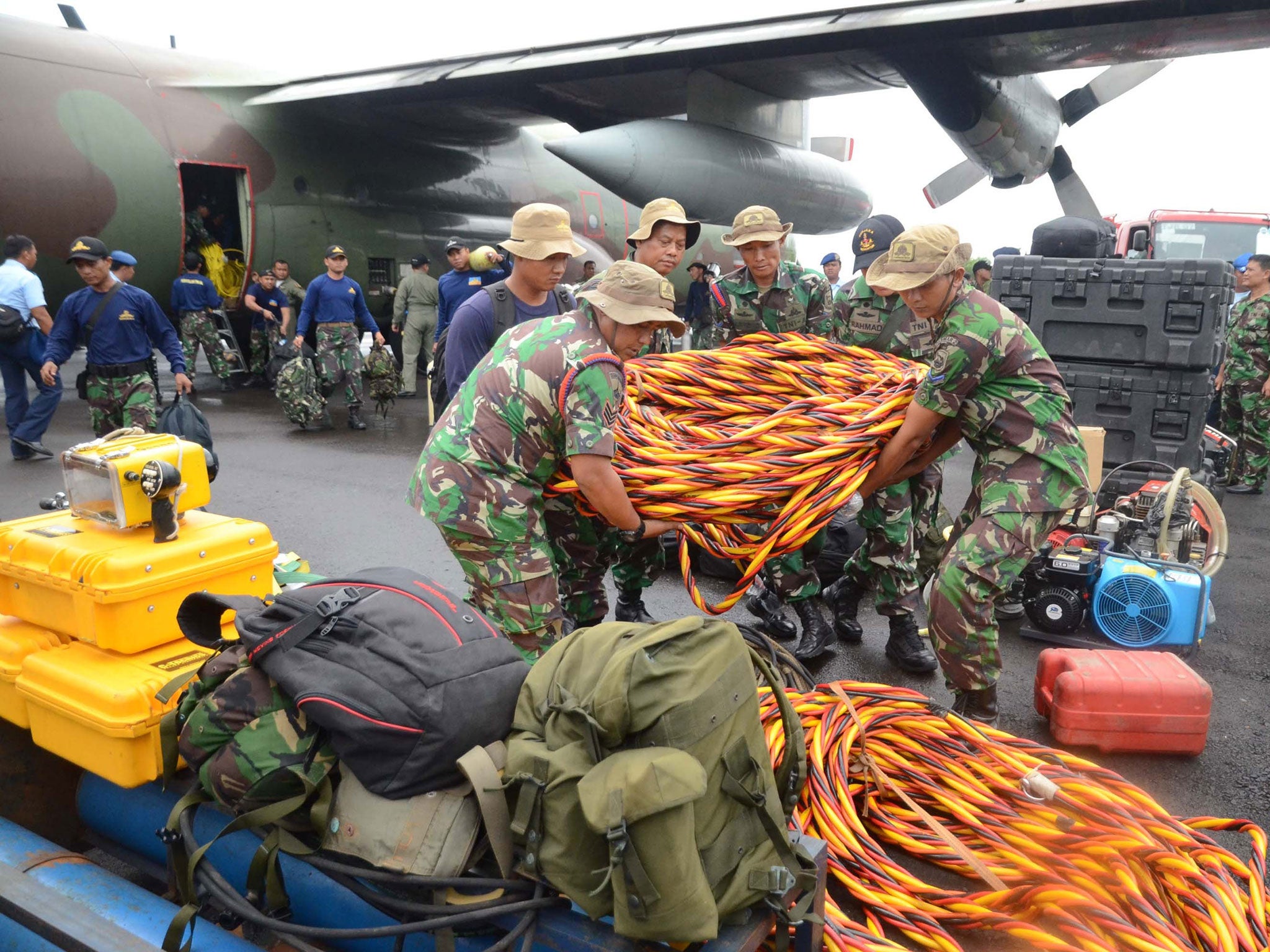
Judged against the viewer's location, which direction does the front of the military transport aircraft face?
facing away from the viewer and to the right of the viewer

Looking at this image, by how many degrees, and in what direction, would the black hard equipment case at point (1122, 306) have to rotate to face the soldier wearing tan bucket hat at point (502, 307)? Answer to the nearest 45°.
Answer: approximately 45° to its right

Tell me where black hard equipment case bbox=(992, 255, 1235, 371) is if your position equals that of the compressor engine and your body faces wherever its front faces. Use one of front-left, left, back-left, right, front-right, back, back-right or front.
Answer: back

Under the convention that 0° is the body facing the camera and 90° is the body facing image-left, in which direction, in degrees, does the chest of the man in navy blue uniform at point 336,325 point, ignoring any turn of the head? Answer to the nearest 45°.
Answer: approximately 0°

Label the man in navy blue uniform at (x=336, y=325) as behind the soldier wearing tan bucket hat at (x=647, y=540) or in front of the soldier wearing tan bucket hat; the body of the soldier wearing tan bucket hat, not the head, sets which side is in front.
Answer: behind

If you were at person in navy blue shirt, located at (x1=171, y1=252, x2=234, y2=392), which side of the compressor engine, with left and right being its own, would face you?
right

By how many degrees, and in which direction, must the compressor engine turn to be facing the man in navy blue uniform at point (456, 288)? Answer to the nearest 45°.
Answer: approximately 90° to its right

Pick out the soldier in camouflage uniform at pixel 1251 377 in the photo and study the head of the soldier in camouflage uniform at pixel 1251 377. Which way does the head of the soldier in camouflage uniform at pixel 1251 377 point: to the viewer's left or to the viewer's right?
to the viewer's left

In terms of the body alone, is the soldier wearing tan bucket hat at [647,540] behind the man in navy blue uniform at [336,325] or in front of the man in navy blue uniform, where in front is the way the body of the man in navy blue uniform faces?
in front

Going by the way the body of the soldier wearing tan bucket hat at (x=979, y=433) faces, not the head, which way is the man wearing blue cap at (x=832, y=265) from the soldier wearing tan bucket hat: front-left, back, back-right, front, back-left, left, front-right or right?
right

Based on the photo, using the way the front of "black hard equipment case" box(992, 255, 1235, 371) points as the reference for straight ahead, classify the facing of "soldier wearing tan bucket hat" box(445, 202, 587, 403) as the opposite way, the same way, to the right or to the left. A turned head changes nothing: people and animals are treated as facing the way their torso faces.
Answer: to the left

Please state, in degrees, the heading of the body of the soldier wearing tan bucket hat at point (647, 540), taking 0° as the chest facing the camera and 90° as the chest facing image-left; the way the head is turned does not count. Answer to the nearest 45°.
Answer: approximately 315°

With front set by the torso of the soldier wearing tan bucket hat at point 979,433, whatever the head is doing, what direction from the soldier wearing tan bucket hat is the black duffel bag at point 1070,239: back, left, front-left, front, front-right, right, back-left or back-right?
right

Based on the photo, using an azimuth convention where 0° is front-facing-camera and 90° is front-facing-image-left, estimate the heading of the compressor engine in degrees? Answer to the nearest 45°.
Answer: approximately 0°
